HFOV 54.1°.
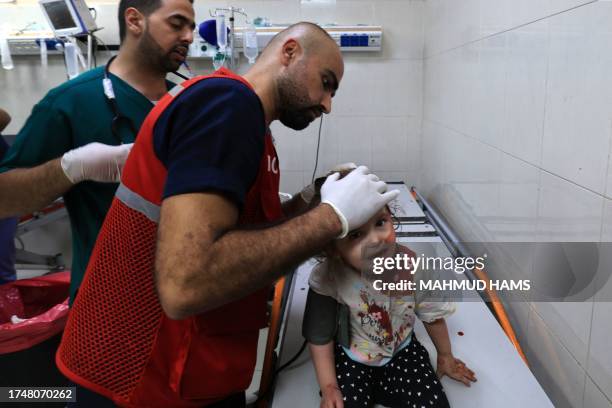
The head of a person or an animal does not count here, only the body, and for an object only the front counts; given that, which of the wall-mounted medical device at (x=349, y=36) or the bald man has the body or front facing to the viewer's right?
the bald man

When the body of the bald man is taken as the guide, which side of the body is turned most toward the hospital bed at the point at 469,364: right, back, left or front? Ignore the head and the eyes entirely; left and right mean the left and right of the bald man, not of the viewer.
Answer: front

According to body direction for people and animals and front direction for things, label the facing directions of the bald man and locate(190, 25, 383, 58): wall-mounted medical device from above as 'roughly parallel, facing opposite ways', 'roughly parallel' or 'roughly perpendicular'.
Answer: roughly perpendicular

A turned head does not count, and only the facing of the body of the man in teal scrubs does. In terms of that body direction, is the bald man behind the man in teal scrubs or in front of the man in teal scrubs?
in front

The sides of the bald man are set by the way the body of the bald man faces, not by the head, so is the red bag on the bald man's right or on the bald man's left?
on the bald man's left

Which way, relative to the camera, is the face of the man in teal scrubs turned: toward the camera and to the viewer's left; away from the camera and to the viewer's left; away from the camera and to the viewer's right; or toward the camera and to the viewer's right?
toward the camera and to the viewer's right

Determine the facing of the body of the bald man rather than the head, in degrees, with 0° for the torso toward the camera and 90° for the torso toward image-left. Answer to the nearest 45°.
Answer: approximately 270°

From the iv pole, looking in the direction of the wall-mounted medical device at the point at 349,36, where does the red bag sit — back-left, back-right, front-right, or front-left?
back-right

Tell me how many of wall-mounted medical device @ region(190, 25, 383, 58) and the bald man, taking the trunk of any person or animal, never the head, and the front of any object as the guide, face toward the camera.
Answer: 1

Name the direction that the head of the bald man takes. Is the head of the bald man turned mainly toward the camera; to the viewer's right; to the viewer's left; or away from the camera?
to the viewer's right

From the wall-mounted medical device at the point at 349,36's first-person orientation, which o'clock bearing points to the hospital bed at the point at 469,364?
The hospital bed is roughly at 12 o'clock from the wall-mounted medical device.

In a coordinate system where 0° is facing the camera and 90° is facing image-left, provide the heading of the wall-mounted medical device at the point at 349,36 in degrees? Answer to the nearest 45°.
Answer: approximately 0°

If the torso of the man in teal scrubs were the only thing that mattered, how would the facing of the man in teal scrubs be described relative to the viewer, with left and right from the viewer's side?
facing the viewer and to the right of the viewer

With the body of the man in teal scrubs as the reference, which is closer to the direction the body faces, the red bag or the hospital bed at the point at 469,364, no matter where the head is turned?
the hospital bed
